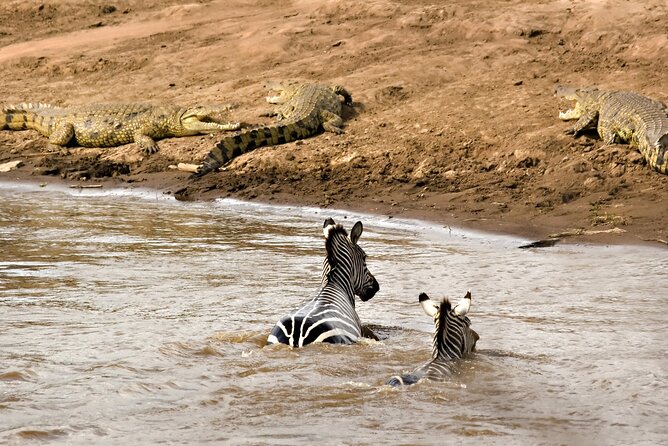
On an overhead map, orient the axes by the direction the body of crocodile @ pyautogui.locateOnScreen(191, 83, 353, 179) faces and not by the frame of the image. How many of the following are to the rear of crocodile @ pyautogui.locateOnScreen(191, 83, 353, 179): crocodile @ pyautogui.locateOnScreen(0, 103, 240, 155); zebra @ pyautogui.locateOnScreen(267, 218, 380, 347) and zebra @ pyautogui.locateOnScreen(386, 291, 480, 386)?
2

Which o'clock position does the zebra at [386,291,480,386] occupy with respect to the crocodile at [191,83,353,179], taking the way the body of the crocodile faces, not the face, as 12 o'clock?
The zebra is roughly at 6 o'clock from the crocodile.

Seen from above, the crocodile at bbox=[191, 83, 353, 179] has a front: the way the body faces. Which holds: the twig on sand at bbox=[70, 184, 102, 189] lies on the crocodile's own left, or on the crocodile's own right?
on the crocodile's own left

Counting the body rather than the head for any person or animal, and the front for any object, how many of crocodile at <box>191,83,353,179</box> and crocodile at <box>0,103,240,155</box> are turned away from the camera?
1

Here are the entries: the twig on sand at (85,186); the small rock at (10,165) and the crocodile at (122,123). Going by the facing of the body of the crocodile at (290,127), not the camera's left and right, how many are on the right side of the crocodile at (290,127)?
0

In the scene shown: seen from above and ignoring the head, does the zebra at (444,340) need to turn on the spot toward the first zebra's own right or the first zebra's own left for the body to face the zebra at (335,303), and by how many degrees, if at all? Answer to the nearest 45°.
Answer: approximately 90° to the first zebra's own left

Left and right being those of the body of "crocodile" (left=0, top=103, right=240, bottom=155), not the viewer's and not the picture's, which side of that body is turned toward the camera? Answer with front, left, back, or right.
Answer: right

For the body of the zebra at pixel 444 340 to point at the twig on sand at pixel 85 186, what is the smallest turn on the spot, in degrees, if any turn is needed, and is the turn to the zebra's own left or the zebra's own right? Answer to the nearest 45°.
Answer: approximately 90° to the zebra's own left

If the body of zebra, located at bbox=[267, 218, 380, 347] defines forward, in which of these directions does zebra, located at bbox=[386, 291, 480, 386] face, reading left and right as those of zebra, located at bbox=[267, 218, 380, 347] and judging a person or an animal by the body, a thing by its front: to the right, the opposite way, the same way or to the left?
the same way

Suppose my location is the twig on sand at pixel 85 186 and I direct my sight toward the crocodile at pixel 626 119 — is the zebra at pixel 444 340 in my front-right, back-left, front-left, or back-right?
front-right

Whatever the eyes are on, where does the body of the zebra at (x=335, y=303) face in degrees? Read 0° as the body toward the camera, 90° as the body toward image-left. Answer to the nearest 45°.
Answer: approximately 225°

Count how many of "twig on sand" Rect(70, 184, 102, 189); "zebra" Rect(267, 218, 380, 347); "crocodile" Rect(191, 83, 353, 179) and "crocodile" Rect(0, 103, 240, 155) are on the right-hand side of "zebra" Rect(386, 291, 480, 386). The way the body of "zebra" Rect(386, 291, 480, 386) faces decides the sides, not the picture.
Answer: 0

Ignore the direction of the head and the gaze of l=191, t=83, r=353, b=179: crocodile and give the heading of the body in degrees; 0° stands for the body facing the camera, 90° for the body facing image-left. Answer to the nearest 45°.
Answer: approximately 180°

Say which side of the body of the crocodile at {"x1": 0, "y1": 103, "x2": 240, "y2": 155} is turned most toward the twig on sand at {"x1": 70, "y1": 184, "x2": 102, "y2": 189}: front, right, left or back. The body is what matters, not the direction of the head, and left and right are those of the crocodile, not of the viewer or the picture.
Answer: right

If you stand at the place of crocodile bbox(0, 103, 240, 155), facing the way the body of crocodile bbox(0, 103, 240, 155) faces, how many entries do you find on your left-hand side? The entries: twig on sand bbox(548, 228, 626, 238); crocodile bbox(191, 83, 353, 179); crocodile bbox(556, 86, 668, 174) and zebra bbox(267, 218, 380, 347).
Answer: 0

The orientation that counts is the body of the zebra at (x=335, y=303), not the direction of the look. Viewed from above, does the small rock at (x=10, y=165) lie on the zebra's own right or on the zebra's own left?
on the zebra's own left

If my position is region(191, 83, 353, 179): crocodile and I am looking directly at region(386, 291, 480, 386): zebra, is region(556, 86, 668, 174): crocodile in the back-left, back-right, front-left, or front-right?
front-left

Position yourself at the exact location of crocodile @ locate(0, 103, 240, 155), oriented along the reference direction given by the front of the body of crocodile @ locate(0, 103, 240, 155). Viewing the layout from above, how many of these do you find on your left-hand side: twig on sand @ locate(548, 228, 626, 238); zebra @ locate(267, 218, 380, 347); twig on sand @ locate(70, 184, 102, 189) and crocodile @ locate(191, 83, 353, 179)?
0

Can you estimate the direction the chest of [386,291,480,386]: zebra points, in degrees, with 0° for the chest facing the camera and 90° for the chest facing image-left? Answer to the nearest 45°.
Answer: approximately 225°
